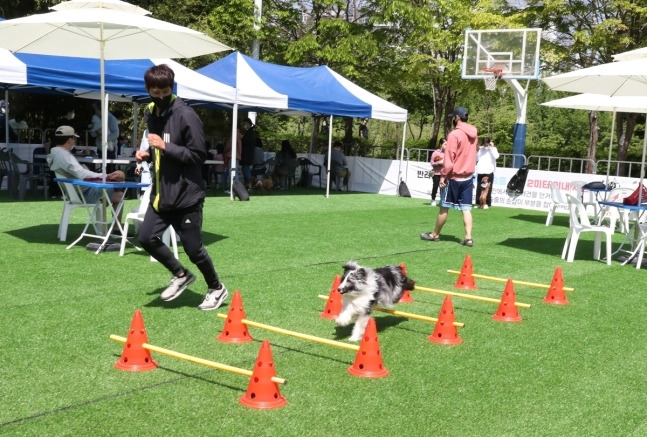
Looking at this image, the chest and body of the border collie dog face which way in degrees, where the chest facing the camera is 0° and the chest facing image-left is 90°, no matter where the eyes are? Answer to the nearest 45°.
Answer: approximately 45°

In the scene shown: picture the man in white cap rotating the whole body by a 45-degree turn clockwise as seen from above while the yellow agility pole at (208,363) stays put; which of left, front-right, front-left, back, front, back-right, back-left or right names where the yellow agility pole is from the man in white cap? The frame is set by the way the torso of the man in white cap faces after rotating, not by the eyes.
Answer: front-right

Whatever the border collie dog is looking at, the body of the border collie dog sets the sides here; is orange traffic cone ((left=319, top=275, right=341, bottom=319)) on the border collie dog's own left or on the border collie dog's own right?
on the border collie dog's own right

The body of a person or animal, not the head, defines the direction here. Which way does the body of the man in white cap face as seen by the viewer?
to the viewer's right

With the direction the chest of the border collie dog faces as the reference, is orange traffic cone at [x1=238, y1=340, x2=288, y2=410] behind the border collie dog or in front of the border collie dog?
in front

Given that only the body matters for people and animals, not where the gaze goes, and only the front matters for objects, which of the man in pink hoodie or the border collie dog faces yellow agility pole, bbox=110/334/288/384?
the border collie dog

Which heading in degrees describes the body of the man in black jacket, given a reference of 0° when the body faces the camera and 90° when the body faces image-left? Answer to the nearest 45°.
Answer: approximately 45°

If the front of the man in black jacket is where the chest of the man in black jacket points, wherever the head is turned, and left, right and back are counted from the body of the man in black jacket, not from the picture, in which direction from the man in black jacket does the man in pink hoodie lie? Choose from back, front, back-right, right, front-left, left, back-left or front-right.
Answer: back

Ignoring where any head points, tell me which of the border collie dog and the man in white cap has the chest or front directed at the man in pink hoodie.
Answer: the man in white cap
